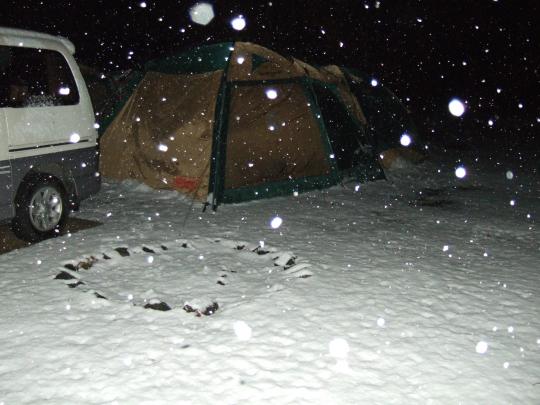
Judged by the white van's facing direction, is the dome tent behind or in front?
behind

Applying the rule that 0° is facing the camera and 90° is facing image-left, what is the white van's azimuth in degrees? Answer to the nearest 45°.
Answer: approximately 45°
